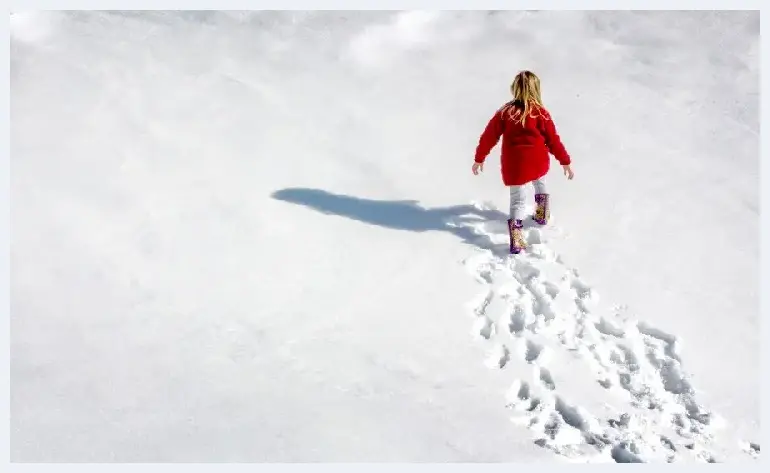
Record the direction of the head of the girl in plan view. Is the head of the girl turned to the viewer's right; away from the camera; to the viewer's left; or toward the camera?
away from the camera

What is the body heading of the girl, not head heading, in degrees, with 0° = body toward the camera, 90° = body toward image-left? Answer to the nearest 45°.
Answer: approximately 180°
